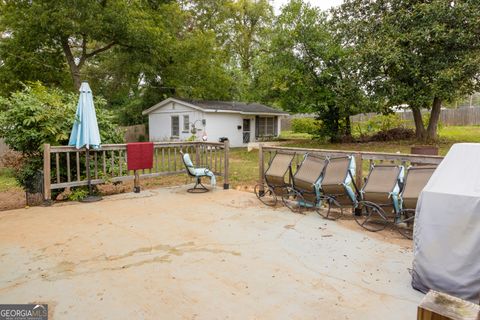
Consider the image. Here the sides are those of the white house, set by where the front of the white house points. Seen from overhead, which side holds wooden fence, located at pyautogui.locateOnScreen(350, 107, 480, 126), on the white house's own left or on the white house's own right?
on the white house's own left

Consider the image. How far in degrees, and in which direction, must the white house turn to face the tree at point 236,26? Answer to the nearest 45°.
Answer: approximately 135° to its left

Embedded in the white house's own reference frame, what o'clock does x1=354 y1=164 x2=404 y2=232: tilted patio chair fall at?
The tilted patio chair is roughly at 1 o'clock from the white house.

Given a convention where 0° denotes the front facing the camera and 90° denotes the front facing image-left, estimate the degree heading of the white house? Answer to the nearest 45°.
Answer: approximately 315°

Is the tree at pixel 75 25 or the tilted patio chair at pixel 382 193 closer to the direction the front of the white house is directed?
the tilted patio chair

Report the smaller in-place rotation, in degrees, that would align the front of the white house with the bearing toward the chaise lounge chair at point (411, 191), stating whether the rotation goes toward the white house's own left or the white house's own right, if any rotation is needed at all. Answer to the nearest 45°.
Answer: approximately 45° to the white house's own right

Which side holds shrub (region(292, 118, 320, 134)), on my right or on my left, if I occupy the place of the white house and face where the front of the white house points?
on my left

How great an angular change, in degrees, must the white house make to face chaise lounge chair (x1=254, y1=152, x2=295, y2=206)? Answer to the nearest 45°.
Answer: approximately 45° to its right

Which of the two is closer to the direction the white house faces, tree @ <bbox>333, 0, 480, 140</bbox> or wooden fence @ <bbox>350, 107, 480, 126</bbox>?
the tree

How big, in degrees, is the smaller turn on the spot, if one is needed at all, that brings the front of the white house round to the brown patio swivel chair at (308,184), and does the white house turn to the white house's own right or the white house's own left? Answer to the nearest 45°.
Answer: approximately 45° to the white house's own right

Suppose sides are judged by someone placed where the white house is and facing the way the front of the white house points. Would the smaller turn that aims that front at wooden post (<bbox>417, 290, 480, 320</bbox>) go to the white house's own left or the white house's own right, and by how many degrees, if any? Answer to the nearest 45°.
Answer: approximately 45° to the white house's own right

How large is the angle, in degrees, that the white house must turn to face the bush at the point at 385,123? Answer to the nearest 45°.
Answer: approximately 45° to its left
